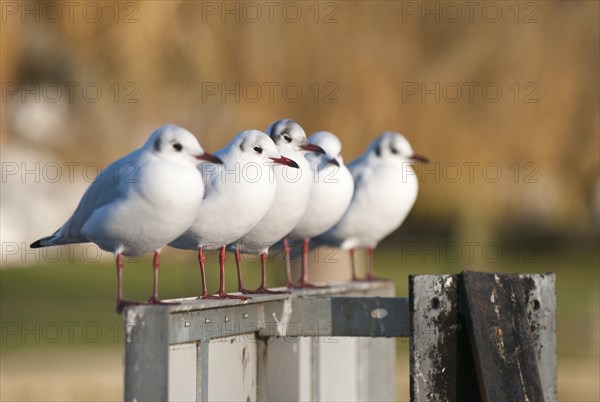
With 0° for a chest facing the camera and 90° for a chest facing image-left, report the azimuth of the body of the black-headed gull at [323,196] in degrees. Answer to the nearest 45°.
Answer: approximately 315°

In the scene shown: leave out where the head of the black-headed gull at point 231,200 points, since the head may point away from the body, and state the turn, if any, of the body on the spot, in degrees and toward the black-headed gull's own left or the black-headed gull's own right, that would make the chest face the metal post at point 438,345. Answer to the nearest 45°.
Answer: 0° — it already faces it

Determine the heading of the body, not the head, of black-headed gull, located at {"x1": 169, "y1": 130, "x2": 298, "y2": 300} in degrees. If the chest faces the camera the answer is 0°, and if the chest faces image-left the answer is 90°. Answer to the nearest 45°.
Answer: approximately 315°
